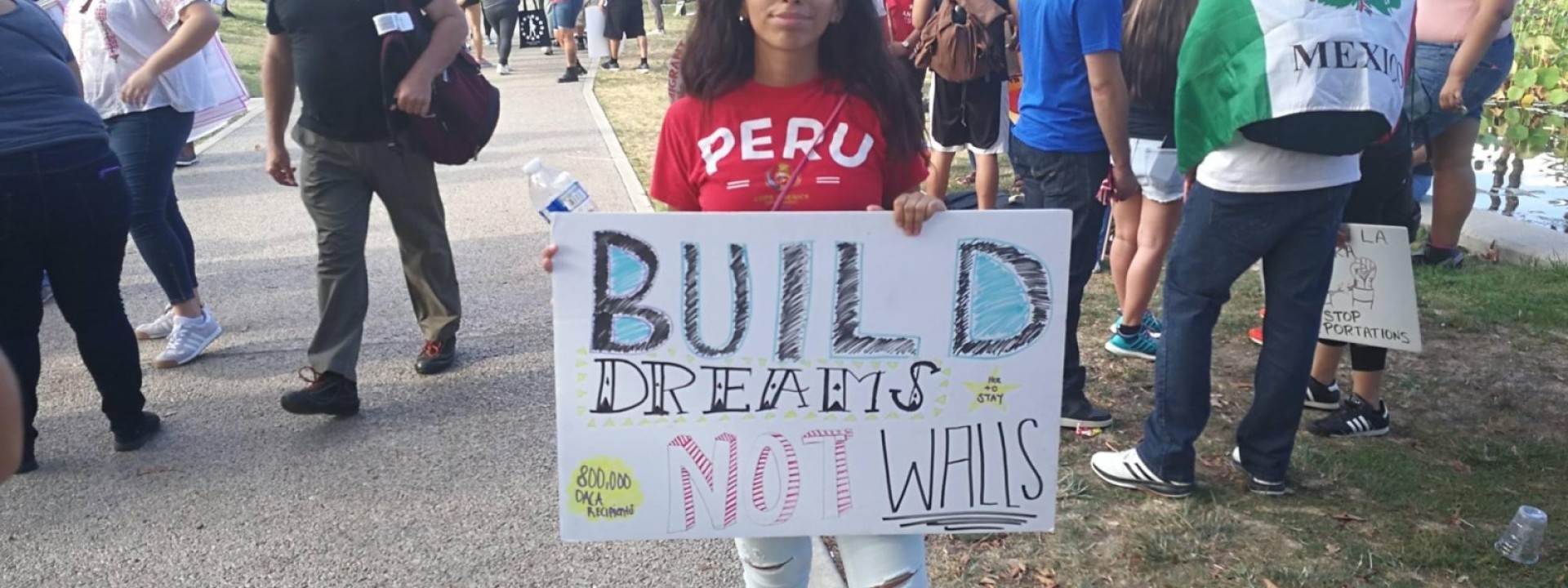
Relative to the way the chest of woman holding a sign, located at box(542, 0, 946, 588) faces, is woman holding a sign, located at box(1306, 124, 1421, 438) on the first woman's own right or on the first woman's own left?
on the first woman's own left

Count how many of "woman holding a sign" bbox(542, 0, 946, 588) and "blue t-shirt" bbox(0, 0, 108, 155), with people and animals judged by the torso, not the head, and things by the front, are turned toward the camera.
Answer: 1

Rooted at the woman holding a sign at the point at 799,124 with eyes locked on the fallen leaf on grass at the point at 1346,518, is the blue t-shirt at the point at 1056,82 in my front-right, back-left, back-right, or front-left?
front-left

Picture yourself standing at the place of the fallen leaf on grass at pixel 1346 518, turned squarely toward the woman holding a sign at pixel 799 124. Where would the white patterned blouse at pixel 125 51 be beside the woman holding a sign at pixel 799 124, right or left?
right

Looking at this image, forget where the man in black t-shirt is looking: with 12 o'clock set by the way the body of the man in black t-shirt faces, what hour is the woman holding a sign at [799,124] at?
The woman holding a sign is roughly at 10 o'clock from the man in black t-shirt.

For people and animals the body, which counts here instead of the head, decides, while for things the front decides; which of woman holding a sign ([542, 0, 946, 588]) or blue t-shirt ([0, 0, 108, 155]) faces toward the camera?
the woman holding a sign

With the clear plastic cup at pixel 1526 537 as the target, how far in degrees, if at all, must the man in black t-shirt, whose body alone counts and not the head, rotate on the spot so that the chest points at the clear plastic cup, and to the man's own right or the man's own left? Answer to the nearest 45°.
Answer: approximately 90° to the man's own left

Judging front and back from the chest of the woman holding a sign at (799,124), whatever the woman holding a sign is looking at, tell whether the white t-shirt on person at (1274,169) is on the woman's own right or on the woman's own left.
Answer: on the woman's own left

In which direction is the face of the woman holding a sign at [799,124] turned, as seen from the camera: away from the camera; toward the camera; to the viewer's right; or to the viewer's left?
toward the camera

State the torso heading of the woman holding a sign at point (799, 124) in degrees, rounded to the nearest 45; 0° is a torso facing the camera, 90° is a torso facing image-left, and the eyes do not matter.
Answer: approximately 0°
